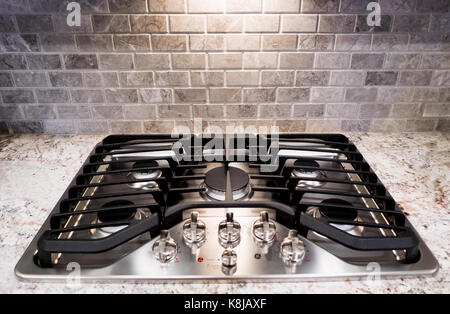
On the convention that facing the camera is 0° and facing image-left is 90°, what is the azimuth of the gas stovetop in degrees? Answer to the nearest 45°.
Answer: approximately 0°
